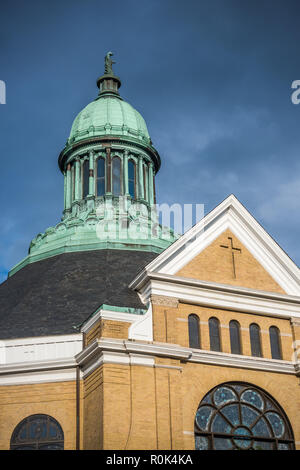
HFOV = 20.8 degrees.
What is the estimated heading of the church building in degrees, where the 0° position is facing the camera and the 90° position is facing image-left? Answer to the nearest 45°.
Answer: approximately 315°
